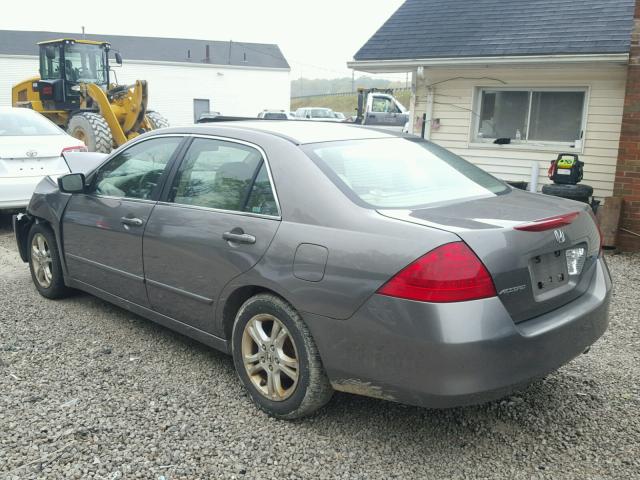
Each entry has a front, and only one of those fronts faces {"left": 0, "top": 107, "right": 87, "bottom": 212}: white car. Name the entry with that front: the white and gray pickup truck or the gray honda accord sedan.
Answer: the gray honda accord sedan

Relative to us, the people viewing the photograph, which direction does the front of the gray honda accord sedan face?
facing away from the viewer and to the left of the viewer

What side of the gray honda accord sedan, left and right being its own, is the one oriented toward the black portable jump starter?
right

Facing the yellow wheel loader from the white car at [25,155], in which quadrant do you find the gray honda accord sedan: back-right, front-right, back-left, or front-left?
back-right

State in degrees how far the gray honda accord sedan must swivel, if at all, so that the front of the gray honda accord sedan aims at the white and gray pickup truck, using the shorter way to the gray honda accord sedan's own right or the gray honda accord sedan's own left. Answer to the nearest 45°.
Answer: approximately 45° to the gray honda accord sedan's own right

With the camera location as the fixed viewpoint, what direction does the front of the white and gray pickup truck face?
facing to the right of the viewer

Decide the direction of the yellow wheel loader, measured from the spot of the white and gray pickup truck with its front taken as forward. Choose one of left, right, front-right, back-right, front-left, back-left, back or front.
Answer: back-right

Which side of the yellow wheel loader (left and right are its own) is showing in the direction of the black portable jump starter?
front

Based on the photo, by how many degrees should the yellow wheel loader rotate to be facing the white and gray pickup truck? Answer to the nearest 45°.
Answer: approximately 45° to its left

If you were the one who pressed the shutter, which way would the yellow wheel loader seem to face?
facing the viewer and to the right of the viewer

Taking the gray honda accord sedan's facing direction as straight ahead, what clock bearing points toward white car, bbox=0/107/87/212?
The white car is roughly at 12 o'clock from the gray honda accord sedan.
